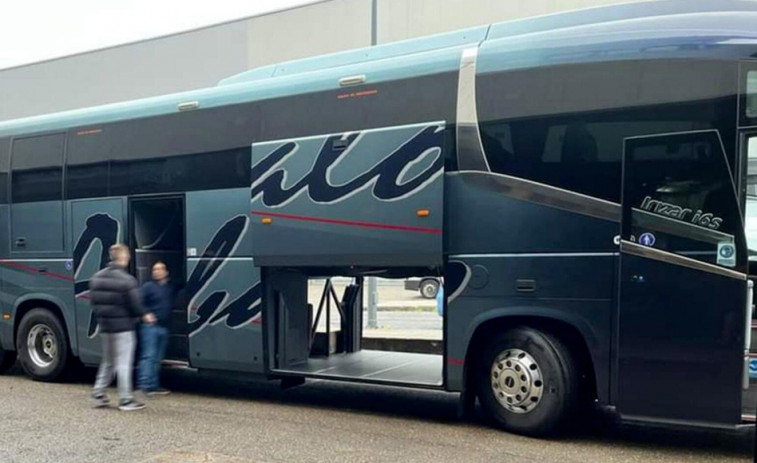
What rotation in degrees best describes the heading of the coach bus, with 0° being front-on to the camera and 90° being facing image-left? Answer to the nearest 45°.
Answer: approximately 315°

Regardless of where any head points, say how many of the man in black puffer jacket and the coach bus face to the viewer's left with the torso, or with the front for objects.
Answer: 0

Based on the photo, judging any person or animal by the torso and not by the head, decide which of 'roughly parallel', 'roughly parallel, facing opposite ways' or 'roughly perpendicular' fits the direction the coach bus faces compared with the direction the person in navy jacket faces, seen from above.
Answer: roughly perpendicular

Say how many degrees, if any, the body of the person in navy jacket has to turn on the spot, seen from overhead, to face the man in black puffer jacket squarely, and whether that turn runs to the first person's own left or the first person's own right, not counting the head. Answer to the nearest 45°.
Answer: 0° — they already face them

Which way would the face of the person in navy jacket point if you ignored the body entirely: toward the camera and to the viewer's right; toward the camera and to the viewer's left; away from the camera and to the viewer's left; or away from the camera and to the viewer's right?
toward the camera and to the viewer's left

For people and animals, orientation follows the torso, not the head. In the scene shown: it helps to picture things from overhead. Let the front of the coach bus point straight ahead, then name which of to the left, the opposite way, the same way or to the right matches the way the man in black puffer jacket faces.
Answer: to the left
